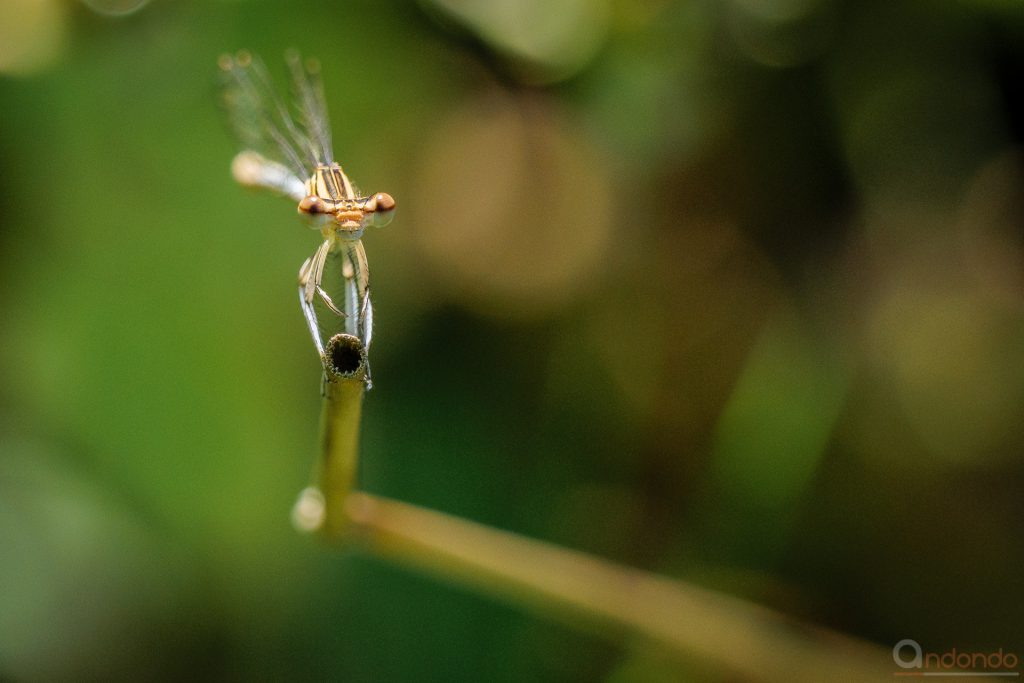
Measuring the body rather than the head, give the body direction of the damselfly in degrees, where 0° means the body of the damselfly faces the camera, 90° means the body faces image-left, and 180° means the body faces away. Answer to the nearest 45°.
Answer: approximately 0°
